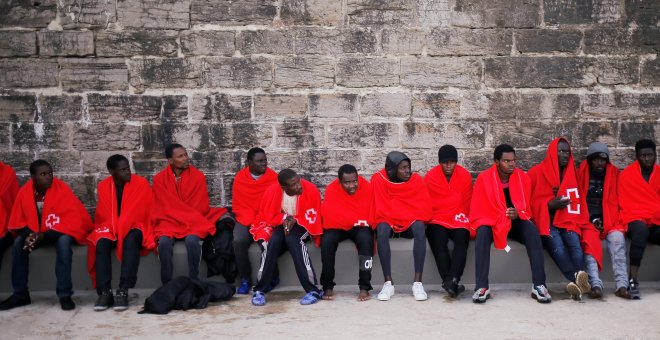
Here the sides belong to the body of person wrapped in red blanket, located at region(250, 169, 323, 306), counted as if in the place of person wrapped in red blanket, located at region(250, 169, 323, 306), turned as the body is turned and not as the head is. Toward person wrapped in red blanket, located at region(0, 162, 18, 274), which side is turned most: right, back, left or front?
right

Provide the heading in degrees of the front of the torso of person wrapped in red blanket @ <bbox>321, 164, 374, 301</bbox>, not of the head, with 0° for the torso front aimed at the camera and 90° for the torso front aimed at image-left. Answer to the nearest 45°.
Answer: approximately 0°

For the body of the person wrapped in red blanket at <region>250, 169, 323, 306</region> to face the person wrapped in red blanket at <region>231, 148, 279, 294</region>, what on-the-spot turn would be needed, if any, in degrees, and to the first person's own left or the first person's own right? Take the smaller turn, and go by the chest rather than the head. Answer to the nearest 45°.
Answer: approximately 135° to the first person's own right

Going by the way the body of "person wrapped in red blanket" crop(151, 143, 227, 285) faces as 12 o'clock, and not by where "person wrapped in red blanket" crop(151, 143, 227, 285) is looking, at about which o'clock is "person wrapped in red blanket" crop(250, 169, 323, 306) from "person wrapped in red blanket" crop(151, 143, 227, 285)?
"person wrapped in red blanket" crop(250, 169, 323, 306) is roughly at 10 o'clock from "person wrapped in red blanket" crop(151, 143, 227, 285).

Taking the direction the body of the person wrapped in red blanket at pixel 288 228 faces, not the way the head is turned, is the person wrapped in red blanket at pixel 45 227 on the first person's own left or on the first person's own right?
on the first person's own right

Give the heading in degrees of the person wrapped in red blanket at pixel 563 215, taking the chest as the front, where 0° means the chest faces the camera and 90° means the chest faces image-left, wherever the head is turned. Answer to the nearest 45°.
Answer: approximately 315°

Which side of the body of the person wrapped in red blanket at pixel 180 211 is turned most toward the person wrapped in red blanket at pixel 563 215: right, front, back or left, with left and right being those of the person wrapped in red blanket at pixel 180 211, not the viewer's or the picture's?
left

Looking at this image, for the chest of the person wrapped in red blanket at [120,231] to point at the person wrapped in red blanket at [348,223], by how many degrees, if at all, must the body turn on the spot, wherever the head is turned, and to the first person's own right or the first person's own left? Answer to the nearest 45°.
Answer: approximately 90° to the first person's own left

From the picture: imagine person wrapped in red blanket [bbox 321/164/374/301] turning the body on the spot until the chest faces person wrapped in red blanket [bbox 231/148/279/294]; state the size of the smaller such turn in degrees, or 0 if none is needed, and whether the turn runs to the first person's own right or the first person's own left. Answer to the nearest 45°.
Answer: approximately 90° to the first person's own right
